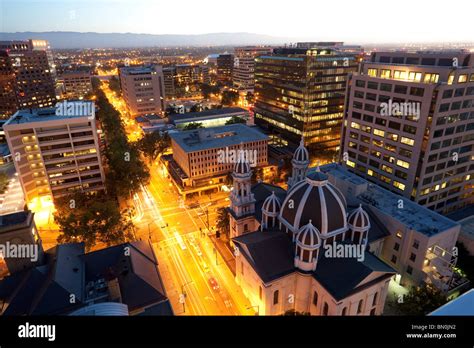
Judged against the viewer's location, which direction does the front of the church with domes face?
facing away from the viewer and to the left of the viewer

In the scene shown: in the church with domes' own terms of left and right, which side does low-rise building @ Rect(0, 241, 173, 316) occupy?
on its left
